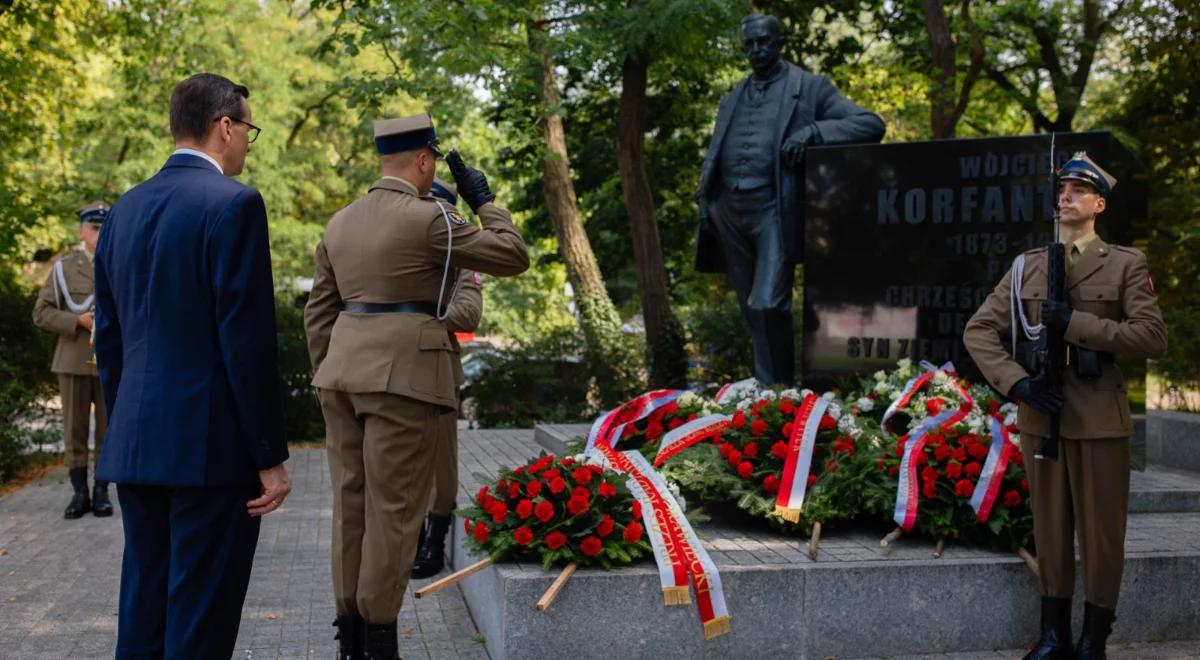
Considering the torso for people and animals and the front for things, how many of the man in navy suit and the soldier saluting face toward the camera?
0

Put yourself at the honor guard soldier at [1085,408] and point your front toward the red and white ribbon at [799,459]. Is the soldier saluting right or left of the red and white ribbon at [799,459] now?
left

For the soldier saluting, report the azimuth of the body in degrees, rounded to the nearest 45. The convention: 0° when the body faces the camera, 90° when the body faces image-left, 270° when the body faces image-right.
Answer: approximately 225°

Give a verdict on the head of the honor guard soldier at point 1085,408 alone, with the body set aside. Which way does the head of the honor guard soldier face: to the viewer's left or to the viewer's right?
to the viewer's left

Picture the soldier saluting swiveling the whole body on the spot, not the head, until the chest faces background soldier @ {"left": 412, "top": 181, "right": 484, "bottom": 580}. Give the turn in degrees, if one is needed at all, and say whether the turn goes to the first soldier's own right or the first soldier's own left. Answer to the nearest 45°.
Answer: approximately 45° to the first soldier's own left

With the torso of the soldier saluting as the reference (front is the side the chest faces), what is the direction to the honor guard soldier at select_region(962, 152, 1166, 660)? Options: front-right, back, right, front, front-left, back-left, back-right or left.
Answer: front-right

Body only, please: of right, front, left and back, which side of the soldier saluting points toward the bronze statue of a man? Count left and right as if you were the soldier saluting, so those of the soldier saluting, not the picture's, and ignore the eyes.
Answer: front

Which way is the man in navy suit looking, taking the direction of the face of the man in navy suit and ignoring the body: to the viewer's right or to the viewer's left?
to the viewer's right
